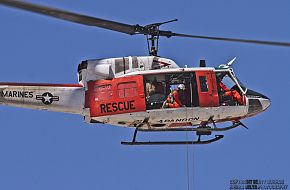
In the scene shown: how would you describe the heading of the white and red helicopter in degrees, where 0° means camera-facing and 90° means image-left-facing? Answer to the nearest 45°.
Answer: approximately 270°
